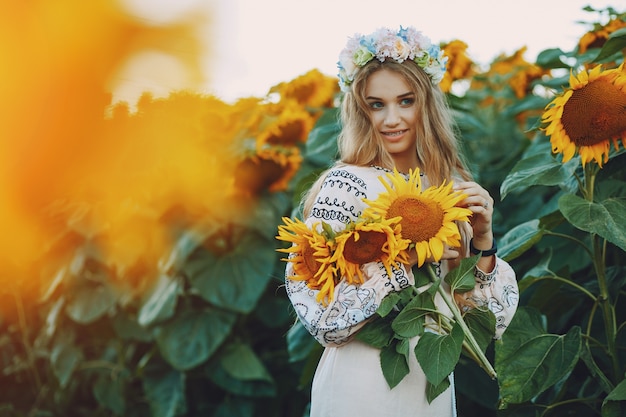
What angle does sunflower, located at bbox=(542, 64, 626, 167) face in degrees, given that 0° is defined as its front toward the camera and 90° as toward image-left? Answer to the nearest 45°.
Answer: approximately 0°

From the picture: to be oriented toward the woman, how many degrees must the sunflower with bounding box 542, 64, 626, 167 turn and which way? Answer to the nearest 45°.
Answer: approximately 90° to its right
